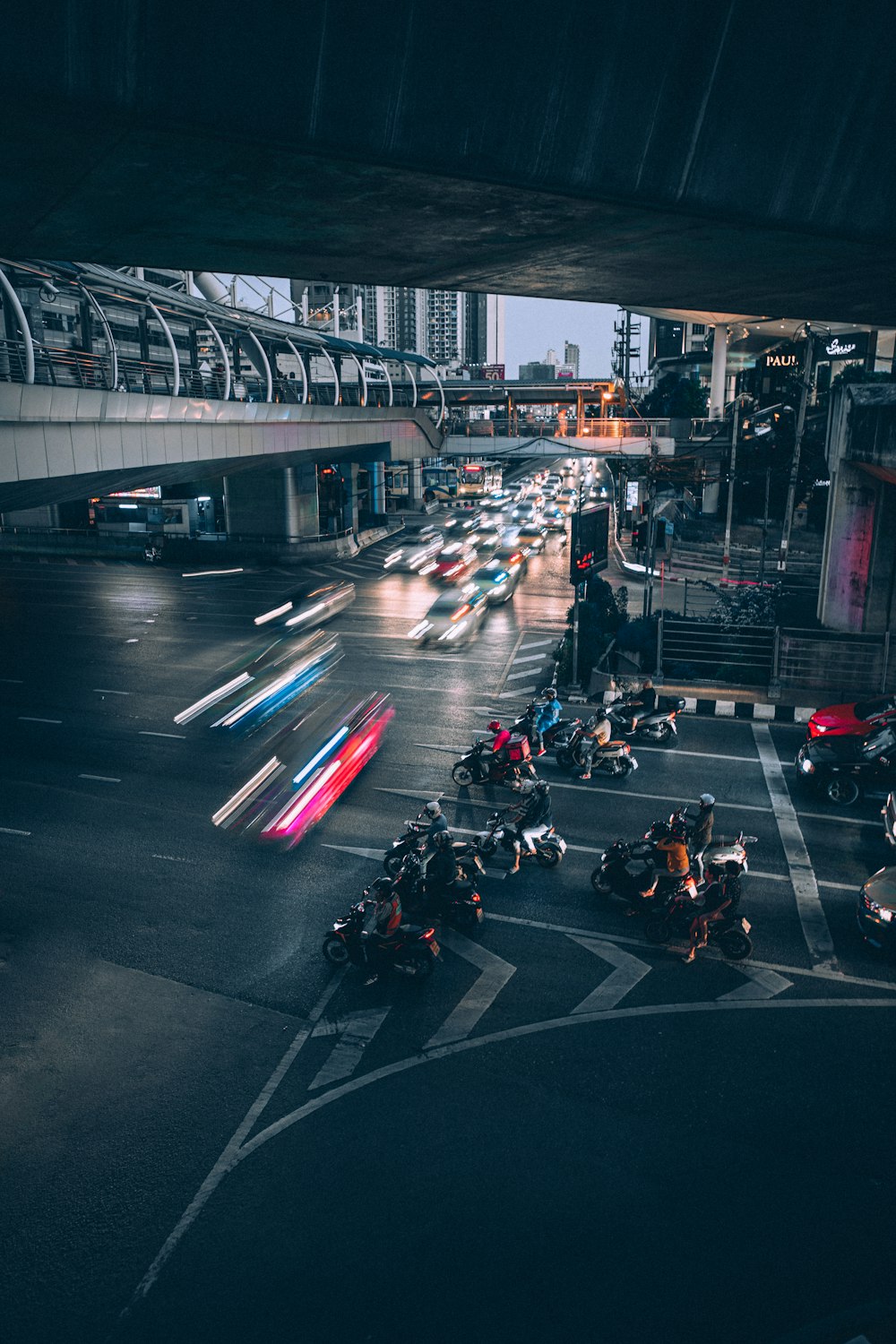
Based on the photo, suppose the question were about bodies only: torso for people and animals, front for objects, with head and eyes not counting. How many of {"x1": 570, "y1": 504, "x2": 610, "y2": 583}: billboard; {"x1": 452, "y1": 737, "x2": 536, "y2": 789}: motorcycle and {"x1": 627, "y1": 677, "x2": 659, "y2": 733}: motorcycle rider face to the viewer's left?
2

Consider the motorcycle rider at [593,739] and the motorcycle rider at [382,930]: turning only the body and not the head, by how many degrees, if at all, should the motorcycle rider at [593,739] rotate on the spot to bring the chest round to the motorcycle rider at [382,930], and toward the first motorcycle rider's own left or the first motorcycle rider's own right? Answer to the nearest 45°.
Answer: approximately 90° to the first motorcycle rider's own left

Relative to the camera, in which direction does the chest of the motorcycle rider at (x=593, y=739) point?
to the viewer's left

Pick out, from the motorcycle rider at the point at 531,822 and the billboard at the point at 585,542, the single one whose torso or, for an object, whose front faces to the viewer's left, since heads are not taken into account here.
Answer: the motorcycle rider

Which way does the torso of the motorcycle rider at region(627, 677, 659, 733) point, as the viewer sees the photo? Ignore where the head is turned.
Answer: to the viewer's left

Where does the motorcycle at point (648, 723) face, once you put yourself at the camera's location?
facing to the left of the viewer

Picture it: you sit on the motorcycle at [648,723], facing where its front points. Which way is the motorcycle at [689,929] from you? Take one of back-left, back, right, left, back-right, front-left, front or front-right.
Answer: left

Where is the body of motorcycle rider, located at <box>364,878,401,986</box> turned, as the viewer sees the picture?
to the viewer's left

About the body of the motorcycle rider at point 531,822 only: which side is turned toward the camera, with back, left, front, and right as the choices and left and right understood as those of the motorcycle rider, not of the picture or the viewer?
left

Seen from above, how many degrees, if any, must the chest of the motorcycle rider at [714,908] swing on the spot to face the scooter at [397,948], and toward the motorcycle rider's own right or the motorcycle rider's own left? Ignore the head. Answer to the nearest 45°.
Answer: approximately 45° to the motorcycle rider's own left

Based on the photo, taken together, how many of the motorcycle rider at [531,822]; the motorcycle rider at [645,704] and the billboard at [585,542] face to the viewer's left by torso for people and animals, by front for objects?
2

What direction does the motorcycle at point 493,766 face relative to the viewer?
to the viewer's left

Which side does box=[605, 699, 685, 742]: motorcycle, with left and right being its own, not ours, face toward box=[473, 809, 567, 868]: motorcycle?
left

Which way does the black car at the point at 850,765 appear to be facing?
to the viewer's left

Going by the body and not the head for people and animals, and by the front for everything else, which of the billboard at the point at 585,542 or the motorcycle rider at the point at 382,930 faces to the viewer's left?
the motorcycle rider

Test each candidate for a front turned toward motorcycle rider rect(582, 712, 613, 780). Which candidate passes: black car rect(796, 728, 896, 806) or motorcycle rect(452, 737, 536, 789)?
the black car
